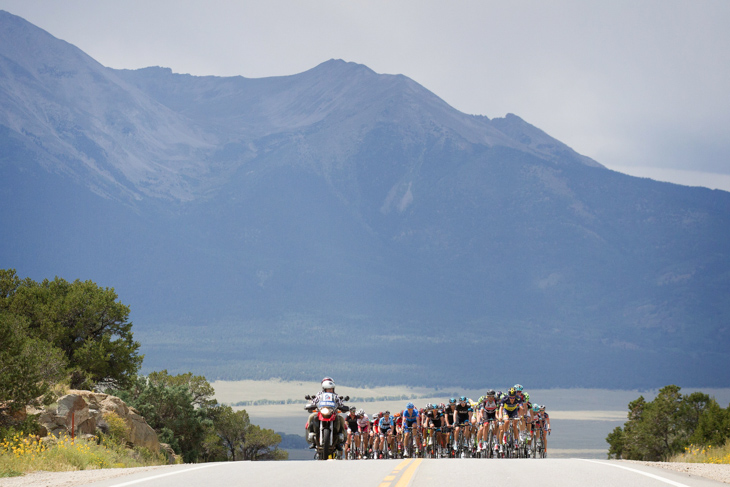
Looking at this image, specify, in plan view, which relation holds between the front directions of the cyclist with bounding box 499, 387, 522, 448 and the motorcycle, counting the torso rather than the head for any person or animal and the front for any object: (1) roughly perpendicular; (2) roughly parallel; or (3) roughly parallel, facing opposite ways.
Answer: roughly parallel

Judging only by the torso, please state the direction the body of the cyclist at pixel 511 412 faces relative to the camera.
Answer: toward the camera

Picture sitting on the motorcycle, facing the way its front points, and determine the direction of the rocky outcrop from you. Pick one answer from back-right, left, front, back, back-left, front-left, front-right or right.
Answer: back-right

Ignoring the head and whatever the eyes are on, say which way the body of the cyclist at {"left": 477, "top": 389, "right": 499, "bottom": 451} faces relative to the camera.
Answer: toward the camera

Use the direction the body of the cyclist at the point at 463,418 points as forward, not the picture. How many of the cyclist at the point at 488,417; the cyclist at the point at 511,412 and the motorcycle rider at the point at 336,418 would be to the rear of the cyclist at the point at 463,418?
0

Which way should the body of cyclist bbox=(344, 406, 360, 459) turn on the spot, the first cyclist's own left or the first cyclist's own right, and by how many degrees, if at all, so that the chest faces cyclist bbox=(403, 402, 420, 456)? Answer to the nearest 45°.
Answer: approximately 45° to the first cyclist's own left

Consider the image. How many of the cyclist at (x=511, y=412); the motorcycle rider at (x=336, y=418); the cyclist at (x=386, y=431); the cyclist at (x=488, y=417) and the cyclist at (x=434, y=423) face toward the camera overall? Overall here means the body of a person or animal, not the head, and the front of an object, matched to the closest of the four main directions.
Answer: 5

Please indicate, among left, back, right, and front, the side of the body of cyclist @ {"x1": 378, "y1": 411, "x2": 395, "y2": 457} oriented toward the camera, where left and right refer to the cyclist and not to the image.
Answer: front

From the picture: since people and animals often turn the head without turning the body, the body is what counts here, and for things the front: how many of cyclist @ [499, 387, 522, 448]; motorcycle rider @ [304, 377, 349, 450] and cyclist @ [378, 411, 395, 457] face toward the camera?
3

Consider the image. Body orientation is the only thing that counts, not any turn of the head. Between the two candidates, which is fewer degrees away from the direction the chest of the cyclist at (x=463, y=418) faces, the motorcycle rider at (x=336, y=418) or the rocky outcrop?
the motorcycle rider

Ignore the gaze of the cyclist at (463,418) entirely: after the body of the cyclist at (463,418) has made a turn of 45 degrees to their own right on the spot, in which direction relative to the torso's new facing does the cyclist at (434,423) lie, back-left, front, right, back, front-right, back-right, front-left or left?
right

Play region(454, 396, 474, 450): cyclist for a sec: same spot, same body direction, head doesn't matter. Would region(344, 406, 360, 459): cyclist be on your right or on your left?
on your right

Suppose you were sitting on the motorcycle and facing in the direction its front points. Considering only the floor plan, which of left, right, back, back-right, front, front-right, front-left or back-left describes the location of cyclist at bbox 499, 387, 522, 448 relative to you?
back-left

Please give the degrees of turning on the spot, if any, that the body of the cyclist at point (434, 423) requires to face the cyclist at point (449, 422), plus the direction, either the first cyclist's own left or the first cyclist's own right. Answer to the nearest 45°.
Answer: approximately 45° to the first cyclist's own left
